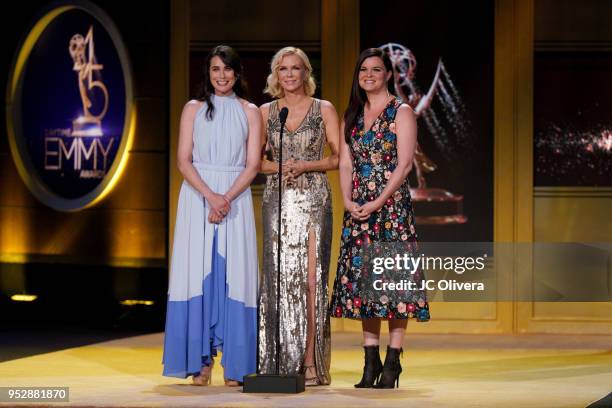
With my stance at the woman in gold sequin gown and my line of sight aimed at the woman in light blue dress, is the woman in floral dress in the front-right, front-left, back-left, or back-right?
back-left

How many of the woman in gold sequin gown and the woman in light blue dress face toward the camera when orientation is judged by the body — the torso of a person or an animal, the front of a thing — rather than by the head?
2

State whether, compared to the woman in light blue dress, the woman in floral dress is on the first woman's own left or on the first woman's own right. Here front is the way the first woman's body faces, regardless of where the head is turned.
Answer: on the first woman's own left

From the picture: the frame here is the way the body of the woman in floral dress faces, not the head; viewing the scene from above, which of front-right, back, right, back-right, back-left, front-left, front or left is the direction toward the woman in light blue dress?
front-right

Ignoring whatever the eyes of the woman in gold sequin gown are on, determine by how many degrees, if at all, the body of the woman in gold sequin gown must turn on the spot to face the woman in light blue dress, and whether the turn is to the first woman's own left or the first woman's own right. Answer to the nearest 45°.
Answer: approximately 90° to the first woman's own right

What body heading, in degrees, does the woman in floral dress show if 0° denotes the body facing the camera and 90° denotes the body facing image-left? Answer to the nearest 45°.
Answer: approximately 45°
